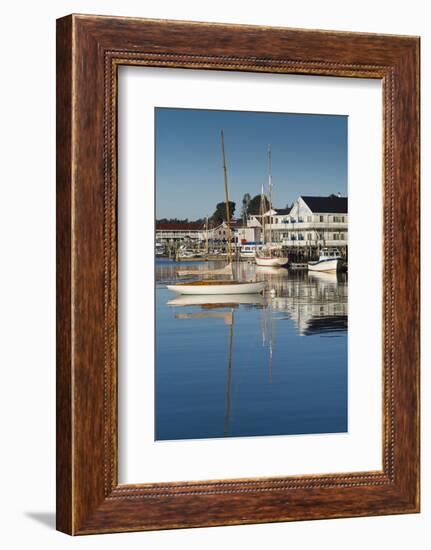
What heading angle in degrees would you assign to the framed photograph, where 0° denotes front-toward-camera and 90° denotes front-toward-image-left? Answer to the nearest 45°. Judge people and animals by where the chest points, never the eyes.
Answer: approximately 315°
